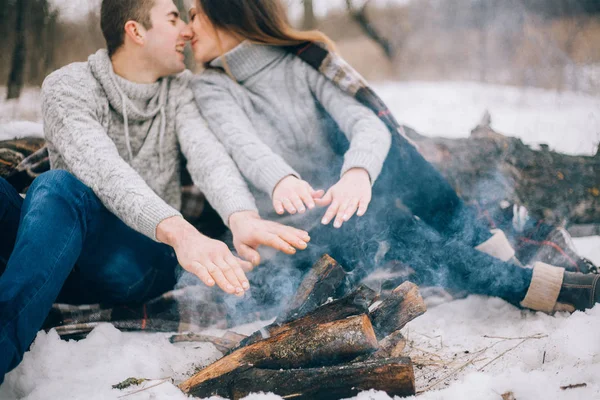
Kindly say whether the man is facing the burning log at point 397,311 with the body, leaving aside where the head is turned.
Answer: yes

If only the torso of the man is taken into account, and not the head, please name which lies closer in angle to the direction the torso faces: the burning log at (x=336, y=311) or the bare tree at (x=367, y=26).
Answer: the burning log

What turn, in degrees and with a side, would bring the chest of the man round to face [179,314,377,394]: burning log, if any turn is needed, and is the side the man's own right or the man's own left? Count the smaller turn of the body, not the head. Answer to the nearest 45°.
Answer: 0° — they already face it

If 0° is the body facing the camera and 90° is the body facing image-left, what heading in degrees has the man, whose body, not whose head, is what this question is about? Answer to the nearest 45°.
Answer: approximately 315°

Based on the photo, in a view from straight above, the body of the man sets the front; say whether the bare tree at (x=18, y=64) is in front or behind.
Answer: behind

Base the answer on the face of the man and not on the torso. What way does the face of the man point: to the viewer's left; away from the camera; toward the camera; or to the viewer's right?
to the viewer's right

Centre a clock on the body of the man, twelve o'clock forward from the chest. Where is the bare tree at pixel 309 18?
The bare tree is roughly at 8 o'clock from the man.

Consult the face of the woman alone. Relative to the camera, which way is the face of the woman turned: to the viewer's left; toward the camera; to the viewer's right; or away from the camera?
to the viewer's left

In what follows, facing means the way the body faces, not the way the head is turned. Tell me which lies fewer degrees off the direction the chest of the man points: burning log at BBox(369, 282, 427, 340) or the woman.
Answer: the burning log

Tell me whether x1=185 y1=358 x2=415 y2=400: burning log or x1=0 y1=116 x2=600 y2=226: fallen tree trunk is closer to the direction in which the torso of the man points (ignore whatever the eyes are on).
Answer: the burning log
